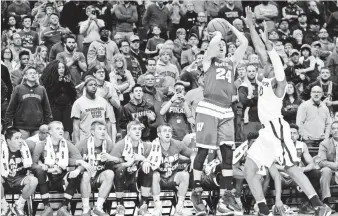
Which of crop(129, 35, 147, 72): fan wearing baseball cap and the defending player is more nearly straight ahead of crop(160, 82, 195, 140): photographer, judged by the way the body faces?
the defending player

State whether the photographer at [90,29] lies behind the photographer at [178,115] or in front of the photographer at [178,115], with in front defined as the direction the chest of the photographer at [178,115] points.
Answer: behind

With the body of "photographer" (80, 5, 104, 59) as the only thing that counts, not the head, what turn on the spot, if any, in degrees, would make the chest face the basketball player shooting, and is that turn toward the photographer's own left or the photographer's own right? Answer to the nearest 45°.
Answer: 0° — they already face them

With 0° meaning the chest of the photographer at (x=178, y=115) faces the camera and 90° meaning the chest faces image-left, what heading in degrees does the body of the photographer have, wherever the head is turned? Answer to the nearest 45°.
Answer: approximately 0°

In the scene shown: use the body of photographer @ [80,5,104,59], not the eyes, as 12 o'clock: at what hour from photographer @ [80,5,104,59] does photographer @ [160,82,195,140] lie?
photographer @ [160,82,195,140] is roughly at 11 o'clock from photographer @ [80,5,104,59].

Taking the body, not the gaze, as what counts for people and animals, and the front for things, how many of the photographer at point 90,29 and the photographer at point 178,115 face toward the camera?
2

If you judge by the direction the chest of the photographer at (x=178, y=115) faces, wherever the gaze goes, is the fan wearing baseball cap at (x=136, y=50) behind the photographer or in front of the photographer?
behind
